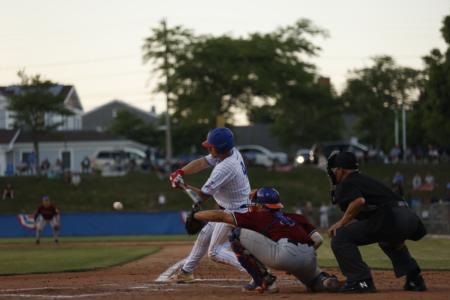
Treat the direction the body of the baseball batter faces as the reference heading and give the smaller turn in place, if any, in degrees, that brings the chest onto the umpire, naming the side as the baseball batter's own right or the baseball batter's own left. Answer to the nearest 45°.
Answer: approximately 135° to the baseball batter's own left
